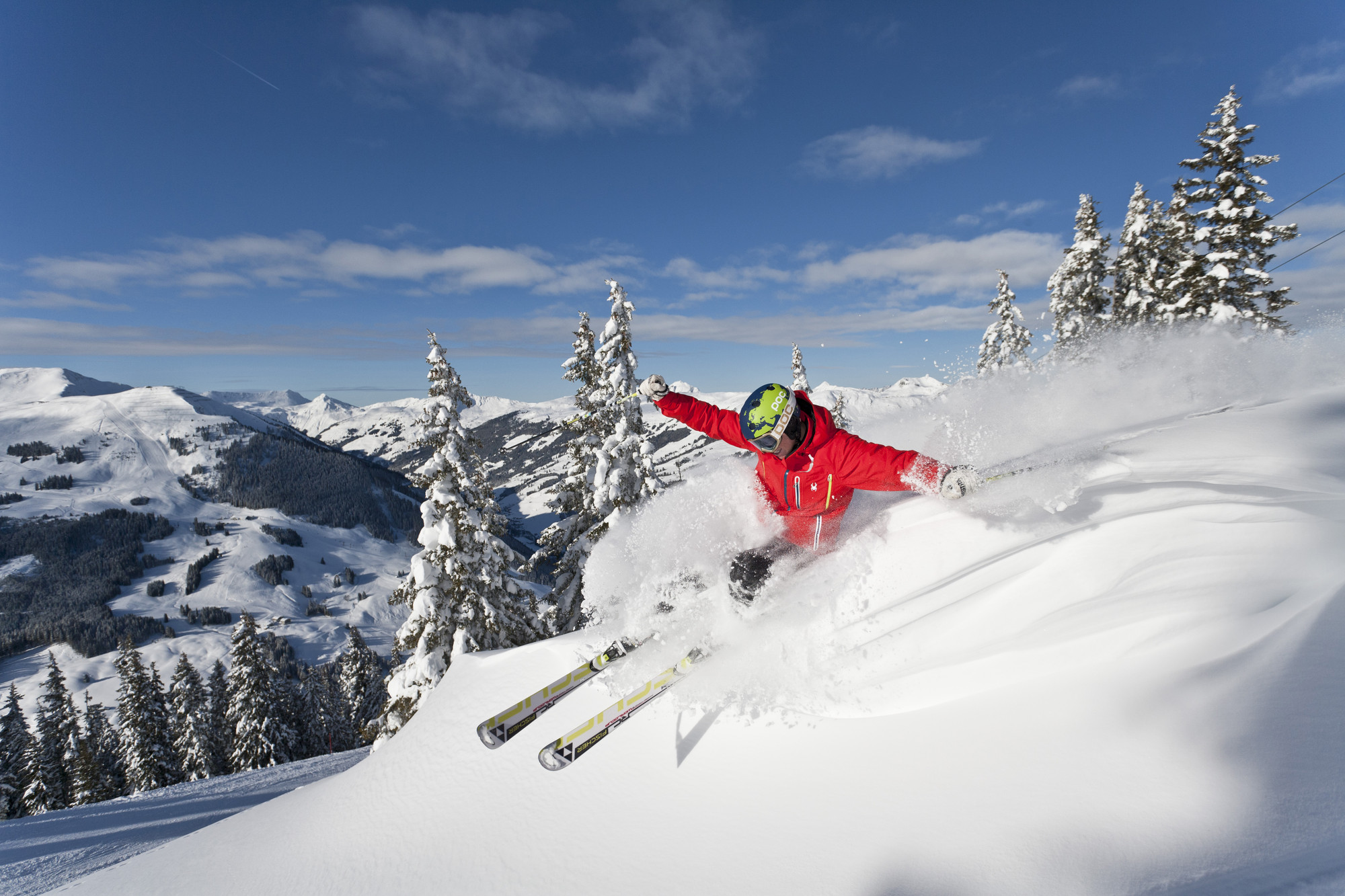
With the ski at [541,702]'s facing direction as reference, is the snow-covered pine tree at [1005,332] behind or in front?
behind

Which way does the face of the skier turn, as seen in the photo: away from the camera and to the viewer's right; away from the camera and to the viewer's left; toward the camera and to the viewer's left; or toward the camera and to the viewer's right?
toward the camera and to the viewer's left

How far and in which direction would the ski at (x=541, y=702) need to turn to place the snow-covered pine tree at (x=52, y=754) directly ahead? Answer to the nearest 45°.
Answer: approximately 90° to its right

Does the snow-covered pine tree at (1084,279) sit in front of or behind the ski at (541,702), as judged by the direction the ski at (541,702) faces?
behind

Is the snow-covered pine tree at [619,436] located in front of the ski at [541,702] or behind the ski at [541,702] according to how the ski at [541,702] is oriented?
behind

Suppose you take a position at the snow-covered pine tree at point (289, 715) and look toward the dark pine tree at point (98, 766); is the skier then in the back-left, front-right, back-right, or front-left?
back-left

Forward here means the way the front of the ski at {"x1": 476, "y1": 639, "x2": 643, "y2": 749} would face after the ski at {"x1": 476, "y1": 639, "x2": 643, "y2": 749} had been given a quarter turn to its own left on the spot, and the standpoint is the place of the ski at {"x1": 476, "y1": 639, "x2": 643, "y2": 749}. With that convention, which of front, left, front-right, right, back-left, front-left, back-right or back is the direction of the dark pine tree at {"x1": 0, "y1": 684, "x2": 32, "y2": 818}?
back

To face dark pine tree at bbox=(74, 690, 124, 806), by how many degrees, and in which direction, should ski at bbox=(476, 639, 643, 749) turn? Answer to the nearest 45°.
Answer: approximately 90° to its right

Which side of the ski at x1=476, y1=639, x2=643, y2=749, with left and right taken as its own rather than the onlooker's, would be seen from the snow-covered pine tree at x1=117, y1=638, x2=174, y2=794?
right

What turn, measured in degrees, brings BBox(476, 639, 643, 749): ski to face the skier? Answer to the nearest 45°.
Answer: approximately 135° to its left

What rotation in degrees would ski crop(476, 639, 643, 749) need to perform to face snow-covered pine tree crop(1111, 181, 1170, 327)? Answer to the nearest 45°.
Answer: approximately 180°

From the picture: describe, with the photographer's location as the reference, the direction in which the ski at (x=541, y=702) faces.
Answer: facing the viewer and to the left of the viewer

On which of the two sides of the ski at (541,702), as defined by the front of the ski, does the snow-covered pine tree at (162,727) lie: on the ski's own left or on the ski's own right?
on the ski's own right

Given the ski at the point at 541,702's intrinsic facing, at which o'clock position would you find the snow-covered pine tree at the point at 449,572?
The snow-covered pine tree is roughly at 4 o'clock from the ski.

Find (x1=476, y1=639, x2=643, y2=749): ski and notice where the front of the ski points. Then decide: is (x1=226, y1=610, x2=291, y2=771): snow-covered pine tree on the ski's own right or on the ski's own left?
on the ski's own right
